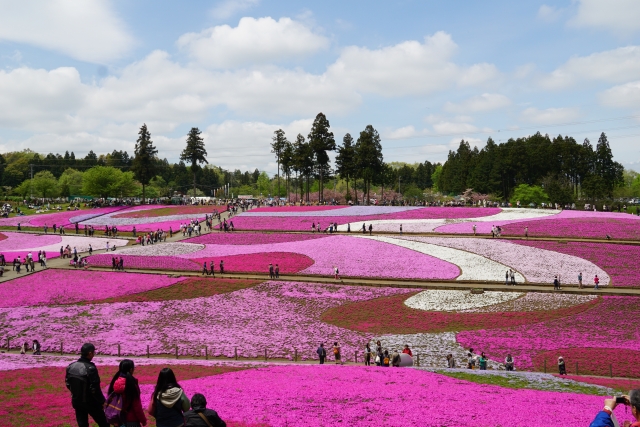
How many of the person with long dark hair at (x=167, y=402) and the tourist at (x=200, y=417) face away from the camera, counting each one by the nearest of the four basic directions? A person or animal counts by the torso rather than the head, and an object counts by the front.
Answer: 2

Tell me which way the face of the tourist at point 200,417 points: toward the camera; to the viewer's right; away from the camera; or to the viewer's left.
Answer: away from the camera

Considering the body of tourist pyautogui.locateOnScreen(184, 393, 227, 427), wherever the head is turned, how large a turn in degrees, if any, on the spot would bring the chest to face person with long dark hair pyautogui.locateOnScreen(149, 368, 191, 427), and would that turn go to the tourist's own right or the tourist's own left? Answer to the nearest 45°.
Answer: approximately 45° to the tourist's own left

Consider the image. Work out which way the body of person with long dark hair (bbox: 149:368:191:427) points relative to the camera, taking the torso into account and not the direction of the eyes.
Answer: away from the camera

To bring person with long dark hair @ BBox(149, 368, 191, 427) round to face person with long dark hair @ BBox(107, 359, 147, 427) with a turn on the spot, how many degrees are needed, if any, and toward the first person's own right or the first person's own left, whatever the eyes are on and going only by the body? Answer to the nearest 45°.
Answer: approximately 45° to the first person's own left

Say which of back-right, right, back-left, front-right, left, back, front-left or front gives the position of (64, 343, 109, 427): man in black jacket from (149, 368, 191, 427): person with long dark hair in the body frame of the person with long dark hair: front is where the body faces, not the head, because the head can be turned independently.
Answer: front-left

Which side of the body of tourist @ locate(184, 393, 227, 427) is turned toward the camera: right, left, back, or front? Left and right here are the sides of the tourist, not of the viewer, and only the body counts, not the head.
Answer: back

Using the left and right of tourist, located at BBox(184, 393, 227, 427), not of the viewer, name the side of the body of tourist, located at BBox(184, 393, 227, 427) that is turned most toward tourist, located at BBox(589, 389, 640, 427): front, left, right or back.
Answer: right

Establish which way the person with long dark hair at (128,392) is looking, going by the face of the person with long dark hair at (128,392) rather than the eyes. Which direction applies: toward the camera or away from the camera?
away from the camera

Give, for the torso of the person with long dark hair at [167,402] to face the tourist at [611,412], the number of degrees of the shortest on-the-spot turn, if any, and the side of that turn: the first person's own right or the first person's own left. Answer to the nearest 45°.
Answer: approximately 135° to the first person's own right
